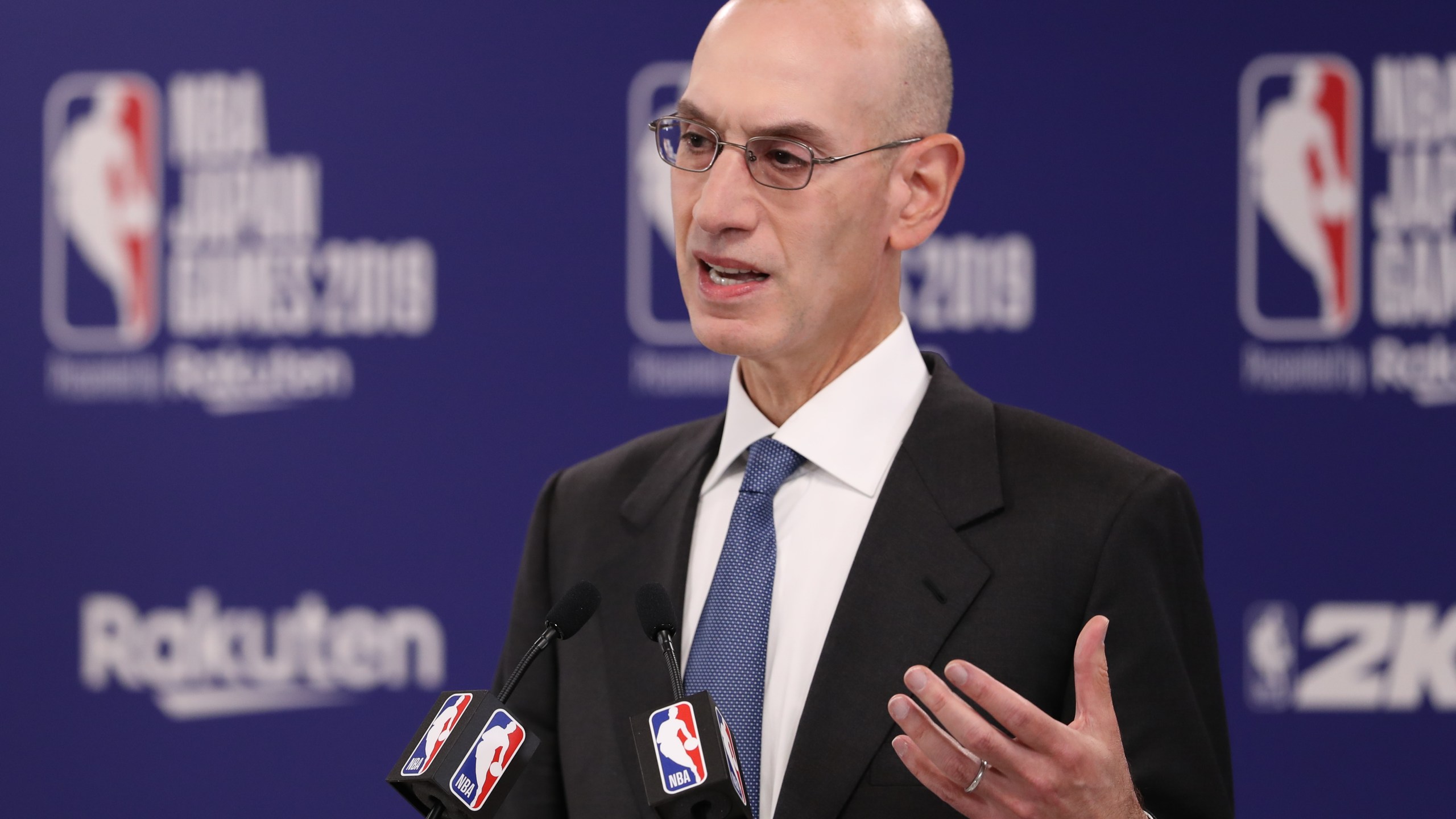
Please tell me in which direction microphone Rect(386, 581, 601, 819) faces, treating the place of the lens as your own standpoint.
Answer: facing away from the viewer and to the right of the viewer
